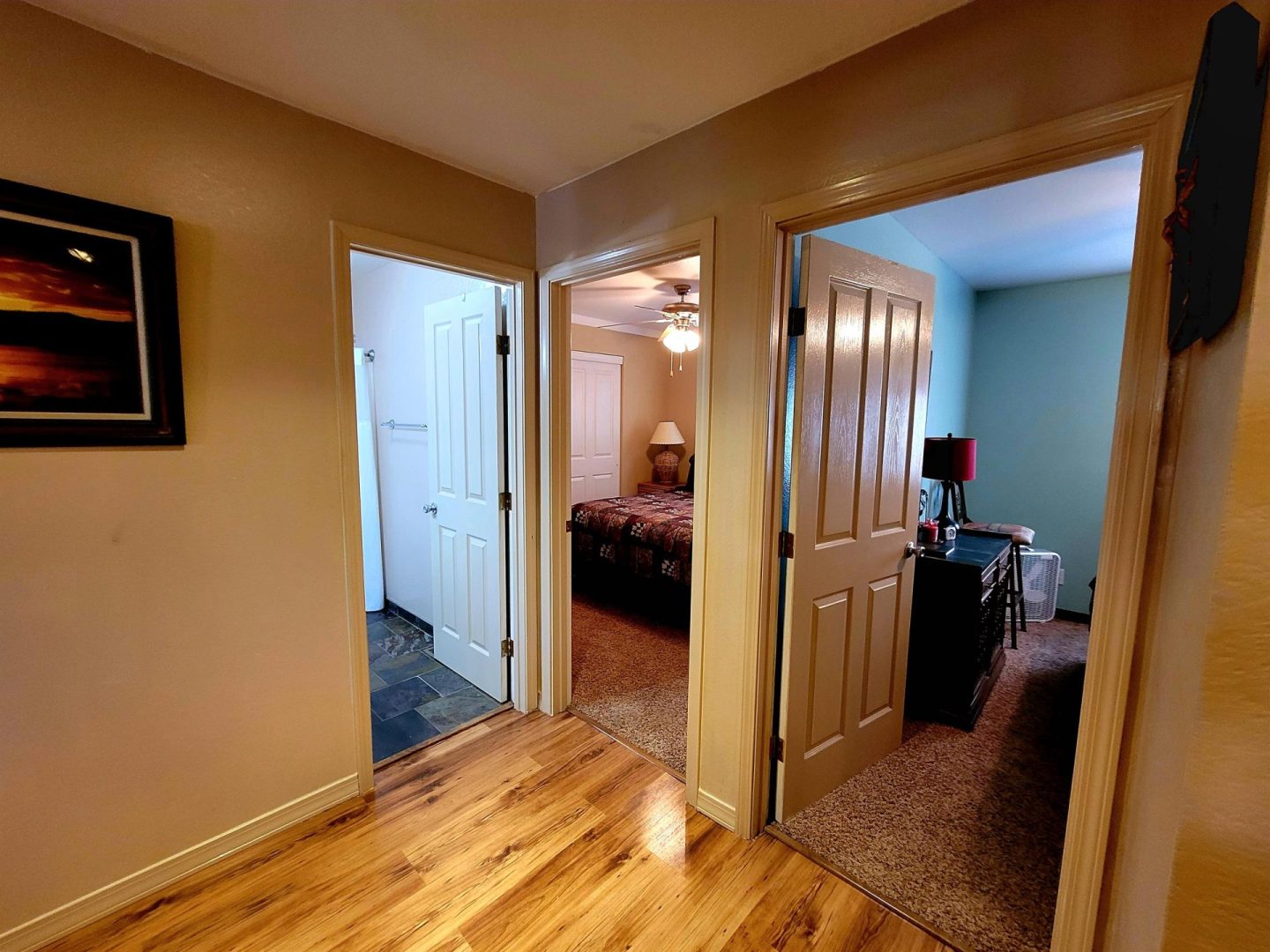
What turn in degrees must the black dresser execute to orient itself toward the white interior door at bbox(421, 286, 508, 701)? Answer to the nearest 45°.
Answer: approximately 135° to its right

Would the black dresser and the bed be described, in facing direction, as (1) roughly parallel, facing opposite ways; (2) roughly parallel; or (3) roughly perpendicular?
roughly perpendicular

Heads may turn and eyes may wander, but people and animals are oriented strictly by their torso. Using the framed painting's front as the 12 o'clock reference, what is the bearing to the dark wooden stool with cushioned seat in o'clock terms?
The dark wooden stool with cushioned seat is roughly at 11 o'clock from the framed painting.

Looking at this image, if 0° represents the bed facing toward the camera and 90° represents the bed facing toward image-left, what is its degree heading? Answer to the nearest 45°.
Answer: approximately 45°

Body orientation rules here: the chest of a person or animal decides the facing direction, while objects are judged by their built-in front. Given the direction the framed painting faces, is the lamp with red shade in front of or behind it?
in front

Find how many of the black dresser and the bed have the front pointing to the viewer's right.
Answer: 1

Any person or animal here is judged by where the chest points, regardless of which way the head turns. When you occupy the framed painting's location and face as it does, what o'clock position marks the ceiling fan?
The ceiling fan is roughly at 10 o'clock from the framed painting.

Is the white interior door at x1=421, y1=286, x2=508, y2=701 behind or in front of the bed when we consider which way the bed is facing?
in front

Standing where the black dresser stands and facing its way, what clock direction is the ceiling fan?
The ceiling fan is roughly at 7 o'clock from the black dresser.

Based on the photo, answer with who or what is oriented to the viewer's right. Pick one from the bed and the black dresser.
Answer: the black dresser

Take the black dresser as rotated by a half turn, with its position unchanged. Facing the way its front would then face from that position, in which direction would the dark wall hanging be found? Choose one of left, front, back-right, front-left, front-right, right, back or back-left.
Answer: left

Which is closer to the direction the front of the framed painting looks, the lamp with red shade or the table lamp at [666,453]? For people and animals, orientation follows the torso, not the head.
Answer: the lamp with red shade

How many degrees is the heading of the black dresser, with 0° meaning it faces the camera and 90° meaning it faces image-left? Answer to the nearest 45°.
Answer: approximately 270°

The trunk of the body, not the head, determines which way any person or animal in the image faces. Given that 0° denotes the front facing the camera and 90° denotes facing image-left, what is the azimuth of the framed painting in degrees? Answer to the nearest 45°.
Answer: approximately 315°
